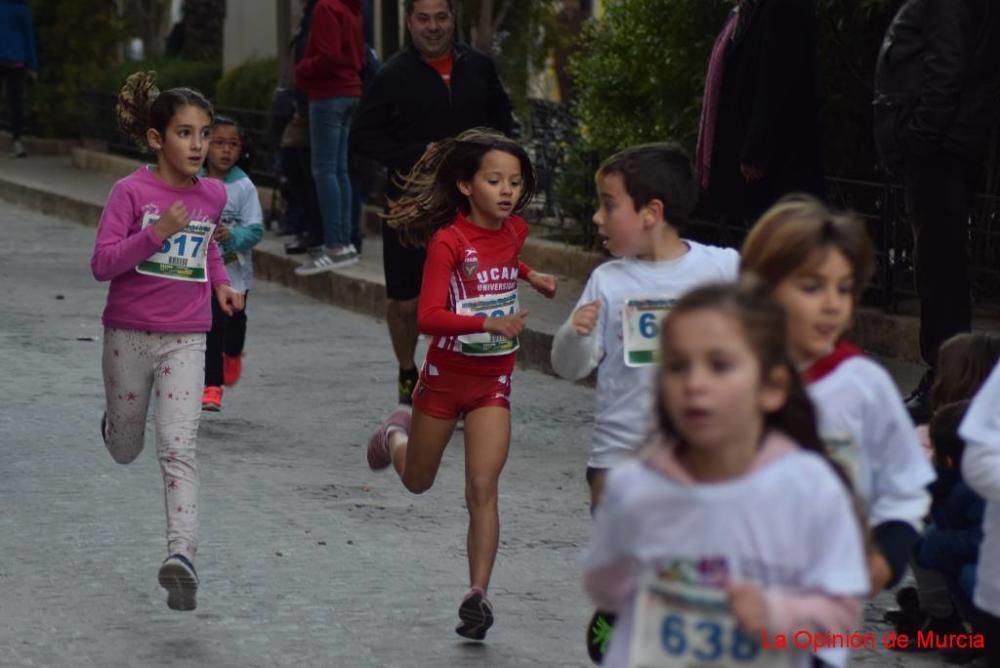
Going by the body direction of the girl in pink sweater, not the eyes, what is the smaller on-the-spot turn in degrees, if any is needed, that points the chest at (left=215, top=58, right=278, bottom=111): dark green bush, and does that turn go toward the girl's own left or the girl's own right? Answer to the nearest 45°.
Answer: approximately 135° to the girl's own left

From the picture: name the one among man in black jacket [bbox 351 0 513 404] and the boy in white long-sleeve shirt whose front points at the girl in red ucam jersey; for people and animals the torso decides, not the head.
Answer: the man in black jacket

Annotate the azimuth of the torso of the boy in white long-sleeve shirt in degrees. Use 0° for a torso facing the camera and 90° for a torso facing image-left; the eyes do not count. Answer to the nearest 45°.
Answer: approximately 0°

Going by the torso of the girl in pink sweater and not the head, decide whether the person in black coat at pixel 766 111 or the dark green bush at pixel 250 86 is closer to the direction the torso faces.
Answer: the person in black coat

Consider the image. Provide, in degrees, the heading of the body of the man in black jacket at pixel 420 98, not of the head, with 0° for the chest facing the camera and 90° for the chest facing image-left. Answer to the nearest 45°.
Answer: approximately 0°

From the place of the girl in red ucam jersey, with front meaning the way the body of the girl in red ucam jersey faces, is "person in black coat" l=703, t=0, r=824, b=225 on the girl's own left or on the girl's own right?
on the girl's own left

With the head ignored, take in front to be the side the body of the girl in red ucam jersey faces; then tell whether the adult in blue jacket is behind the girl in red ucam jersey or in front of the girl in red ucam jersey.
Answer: behind

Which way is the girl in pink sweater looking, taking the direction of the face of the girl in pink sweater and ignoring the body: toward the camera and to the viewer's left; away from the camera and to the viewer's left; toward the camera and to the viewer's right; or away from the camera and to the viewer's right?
toward the camera and to the viewer's right
